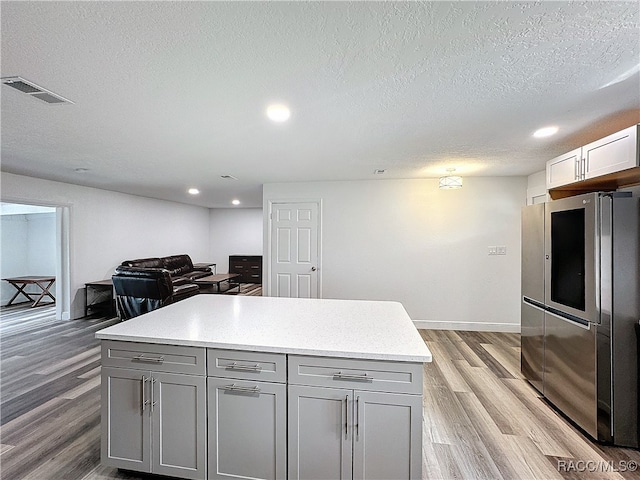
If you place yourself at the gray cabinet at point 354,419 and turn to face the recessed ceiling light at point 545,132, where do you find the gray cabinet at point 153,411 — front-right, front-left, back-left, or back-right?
back-left

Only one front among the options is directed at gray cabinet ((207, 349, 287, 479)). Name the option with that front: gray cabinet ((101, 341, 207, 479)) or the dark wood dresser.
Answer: the dark wood dresser

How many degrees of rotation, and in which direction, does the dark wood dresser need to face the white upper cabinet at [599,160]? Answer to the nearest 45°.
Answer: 0° — it already faces it

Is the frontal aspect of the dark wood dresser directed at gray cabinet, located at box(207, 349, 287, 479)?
yes

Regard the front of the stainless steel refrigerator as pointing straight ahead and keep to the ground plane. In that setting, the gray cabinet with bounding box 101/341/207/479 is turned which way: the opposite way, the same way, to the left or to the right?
to the left

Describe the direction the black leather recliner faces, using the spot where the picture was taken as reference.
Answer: facing away from the viewer and to the right of the viewer

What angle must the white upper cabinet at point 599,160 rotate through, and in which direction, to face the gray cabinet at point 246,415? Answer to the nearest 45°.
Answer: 0° — it already faces it

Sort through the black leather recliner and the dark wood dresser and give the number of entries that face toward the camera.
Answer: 1

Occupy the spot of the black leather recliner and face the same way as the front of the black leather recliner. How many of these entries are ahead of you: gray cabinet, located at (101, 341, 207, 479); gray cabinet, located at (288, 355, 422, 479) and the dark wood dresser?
1

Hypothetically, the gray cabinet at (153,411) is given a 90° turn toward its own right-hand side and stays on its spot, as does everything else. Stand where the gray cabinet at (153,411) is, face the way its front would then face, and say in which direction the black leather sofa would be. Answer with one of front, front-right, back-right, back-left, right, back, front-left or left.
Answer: front-right

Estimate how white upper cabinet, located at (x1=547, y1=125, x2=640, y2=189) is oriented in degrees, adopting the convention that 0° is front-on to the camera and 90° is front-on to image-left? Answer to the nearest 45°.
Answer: approximately 45°
